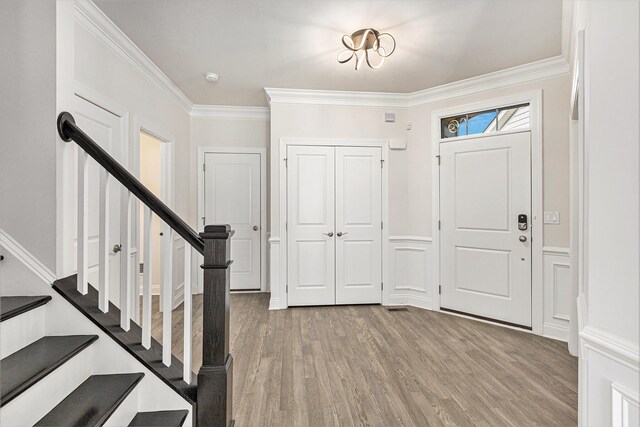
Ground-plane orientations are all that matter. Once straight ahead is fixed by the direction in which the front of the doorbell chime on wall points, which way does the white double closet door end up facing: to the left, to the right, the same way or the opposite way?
the same way

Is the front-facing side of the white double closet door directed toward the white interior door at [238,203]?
no

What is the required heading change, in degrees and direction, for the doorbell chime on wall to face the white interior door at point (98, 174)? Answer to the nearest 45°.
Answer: approximately 45° to its right

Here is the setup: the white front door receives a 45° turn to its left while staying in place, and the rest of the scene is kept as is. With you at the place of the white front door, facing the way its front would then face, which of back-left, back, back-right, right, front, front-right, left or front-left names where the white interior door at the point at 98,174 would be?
front-right

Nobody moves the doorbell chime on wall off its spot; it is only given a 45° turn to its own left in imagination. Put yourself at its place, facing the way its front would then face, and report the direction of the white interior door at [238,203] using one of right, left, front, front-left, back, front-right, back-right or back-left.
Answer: back-right

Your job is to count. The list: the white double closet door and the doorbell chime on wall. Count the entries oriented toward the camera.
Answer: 2

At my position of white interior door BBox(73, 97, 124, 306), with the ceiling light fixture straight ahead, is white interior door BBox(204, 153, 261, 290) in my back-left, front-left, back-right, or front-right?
front-left

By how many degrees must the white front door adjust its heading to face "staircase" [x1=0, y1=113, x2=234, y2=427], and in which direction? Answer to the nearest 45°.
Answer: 0° — it already faces it

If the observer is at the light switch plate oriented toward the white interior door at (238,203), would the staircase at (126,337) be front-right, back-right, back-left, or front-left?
front-left

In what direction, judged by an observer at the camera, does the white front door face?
facing the viewer and to the left of the viewer

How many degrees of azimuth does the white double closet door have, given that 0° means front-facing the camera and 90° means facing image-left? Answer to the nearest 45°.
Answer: approximately 0°

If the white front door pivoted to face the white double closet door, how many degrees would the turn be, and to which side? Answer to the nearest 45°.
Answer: approximately 45° to its right

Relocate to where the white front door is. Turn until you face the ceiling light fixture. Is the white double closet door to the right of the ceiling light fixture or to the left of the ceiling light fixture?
right

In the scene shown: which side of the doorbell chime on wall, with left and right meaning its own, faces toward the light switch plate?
left

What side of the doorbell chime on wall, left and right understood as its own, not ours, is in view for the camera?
front

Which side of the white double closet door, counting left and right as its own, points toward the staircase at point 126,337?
front

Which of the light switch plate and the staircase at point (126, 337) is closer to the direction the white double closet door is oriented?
the staircase

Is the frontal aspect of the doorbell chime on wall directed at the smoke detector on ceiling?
no
